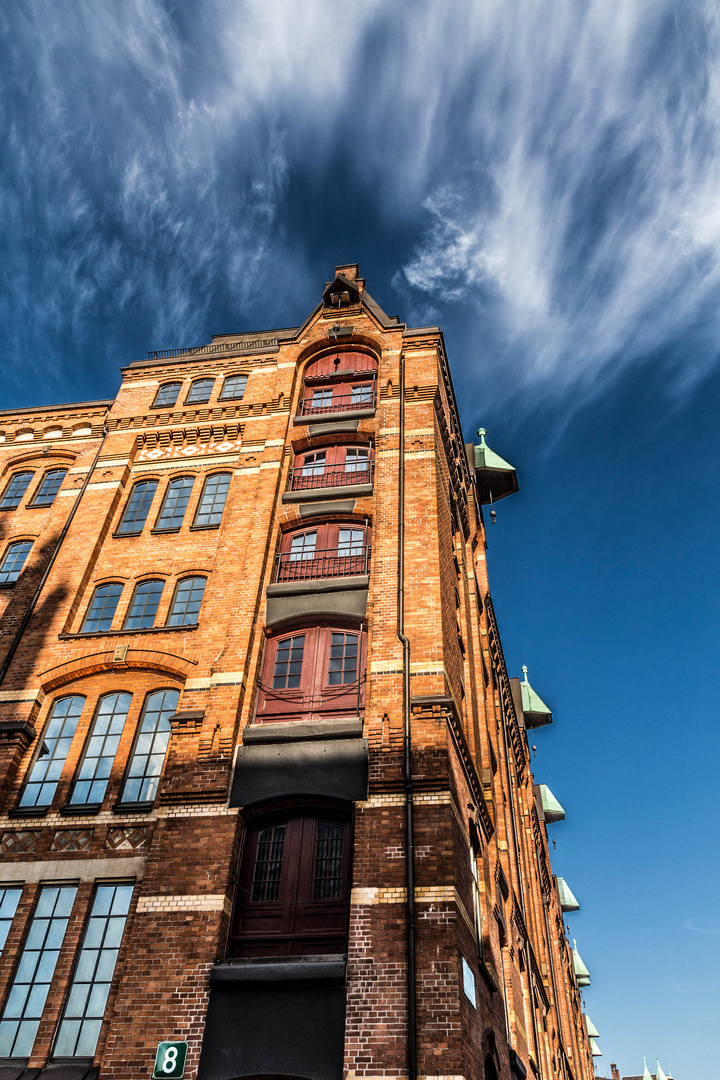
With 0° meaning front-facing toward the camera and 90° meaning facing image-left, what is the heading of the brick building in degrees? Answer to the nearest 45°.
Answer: approximately 0°

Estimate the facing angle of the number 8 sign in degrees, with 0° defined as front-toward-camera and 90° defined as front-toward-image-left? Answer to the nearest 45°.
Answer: approximately 0°
